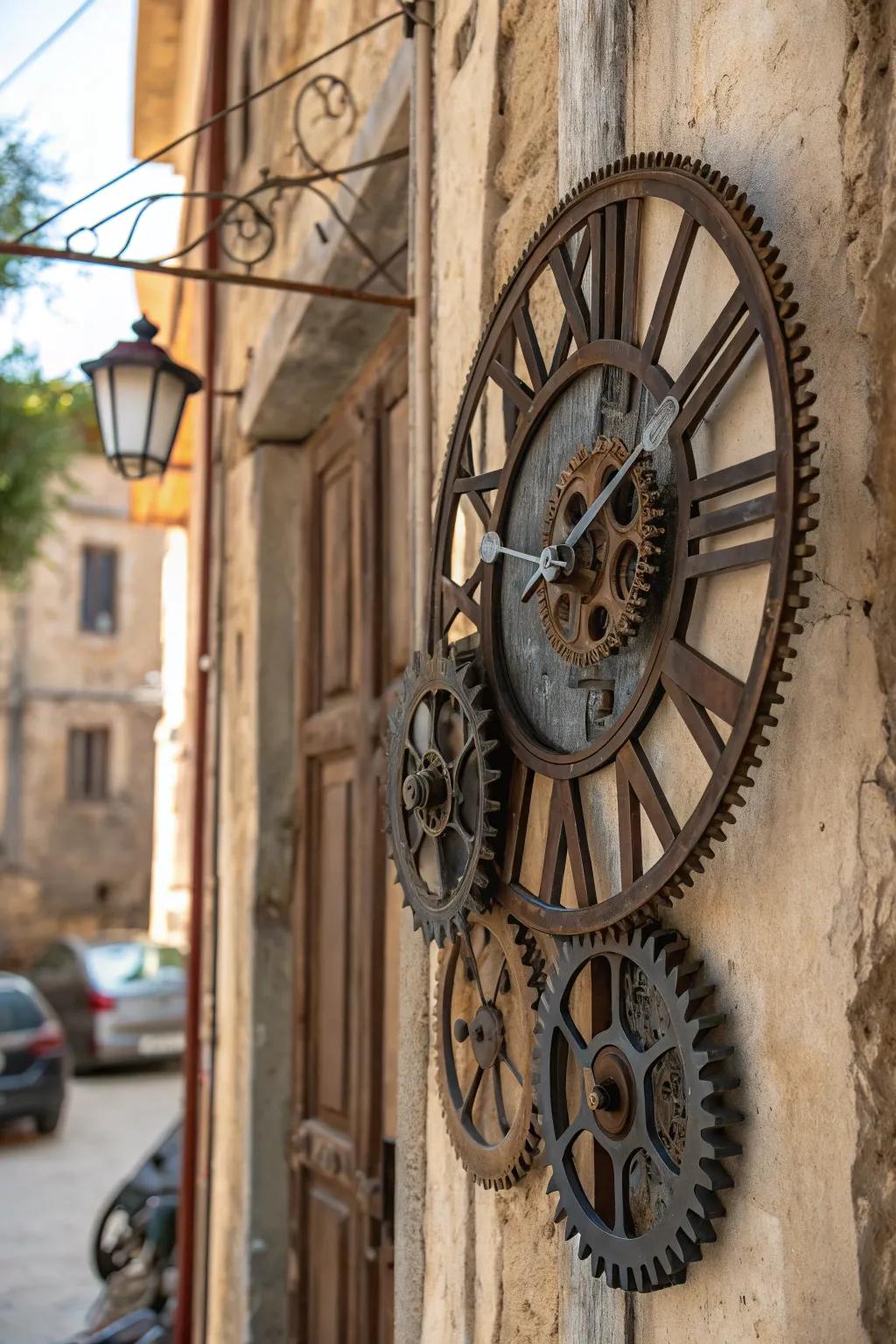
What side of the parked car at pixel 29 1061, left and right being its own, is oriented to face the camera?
back

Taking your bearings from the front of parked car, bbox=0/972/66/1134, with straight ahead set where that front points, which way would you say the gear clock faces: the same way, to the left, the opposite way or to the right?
to the left

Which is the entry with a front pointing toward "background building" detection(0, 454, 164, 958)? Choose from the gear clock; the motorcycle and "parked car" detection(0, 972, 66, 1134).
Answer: the parked car

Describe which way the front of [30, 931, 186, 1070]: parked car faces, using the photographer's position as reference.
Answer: facing away from the viewer and to the left of the viewer

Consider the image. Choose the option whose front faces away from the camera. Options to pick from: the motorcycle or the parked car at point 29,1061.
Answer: the parked car

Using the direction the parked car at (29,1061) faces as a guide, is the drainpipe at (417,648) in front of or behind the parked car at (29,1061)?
behind

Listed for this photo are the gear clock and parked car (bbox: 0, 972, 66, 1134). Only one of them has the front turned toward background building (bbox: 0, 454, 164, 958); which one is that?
the parked car
